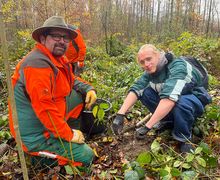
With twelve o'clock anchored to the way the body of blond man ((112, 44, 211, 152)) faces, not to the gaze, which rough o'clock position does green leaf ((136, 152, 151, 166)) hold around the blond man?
The green leaf is roughly at 11 o'clock from the blond man.

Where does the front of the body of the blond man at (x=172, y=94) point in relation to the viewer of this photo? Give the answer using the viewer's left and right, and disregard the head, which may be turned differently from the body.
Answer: facing the viewer and to the left of the viewer

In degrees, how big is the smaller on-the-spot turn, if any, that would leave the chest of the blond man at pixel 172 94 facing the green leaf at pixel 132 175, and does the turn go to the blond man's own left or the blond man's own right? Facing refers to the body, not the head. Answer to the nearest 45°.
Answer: approximately 45° to the blond man's own left

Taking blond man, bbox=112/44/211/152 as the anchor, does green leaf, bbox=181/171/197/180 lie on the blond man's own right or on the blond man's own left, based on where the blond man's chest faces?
on the blond man's own left

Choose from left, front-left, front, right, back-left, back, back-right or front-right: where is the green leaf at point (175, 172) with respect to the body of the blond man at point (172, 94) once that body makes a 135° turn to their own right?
back

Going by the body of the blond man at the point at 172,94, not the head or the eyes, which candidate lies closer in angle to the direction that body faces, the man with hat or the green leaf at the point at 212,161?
the man with hat

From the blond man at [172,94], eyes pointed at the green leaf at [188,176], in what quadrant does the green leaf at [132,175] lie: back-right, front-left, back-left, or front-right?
front-right

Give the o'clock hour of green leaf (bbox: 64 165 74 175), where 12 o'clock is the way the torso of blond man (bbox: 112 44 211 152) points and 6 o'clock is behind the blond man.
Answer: The green leaf is roughly at 12 o'clock from the blond man.
